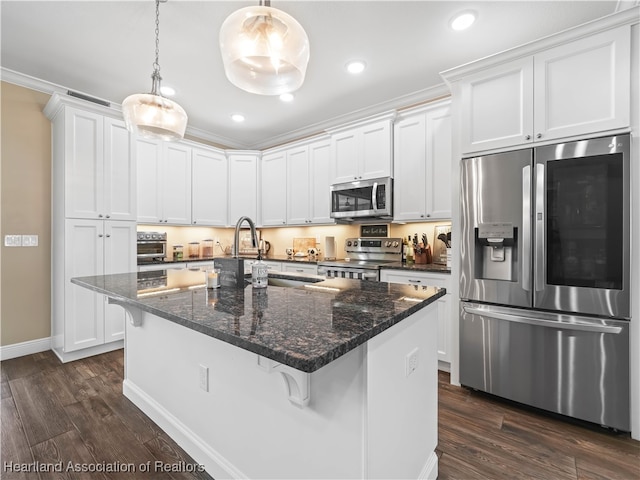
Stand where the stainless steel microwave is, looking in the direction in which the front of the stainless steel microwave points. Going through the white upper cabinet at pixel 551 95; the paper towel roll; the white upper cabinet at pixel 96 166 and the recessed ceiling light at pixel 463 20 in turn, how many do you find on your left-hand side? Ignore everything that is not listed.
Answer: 2

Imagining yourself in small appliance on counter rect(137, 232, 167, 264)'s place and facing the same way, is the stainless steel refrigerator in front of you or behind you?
in front

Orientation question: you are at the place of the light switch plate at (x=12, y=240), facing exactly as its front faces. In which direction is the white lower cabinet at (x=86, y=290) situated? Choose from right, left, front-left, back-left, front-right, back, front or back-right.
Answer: front-left

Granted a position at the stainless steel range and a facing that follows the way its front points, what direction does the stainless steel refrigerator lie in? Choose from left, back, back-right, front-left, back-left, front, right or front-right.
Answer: left

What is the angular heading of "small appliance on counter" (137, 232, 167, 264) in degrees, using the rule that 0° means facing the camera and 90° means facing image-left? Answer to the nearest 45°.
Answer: approximately 0°

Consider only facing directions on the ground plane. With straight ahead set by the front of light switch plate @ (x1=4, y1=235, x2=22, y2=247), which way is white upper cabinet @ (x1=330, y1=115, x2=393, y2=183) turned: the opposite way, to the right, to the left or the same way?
to the right
